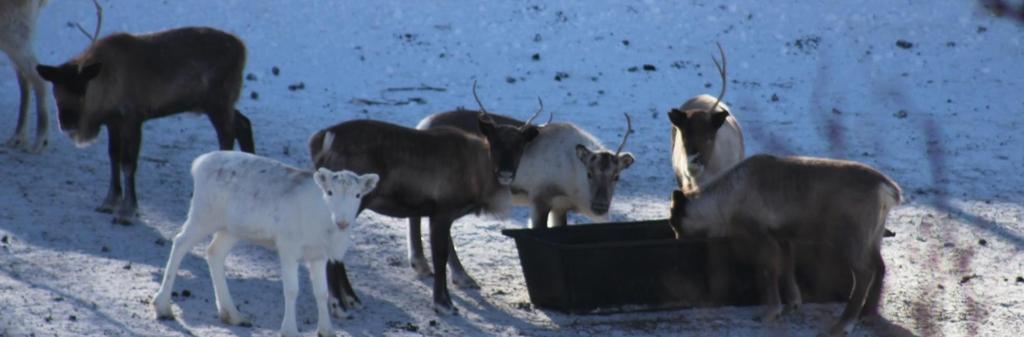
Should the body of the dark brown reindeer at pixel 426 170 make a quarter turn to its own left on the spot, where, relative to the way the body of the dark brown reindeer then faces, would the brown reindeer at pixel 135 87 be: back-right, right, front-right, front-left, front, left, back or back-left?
front-left

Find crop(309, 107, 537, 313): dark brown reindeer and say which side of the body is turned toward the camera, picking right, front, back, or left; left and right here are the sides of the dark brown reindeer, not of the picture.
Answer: right

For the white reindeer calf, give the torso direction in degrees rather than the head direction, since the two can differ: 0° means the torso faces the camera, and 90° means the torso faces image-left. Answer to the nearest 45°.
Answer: approximately 315°

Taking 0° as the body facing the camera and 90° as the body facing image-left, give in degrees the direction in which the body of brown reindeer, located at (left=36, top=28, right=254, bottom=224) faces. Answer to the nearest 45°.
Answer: approximately 45°

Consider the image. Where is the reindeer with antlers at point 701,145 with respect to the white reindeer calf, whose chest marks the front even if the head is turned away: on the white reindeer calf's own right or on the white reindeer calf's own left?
on the white reindeer calf's own left

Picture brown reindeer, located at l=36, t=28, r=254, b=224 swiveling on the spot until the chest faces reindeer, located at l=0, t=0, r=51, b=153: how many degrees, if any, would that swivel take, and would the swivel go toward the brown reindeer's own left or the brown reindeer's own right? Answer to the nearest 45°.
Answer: approximately 90° to the brown reindeer's own right
